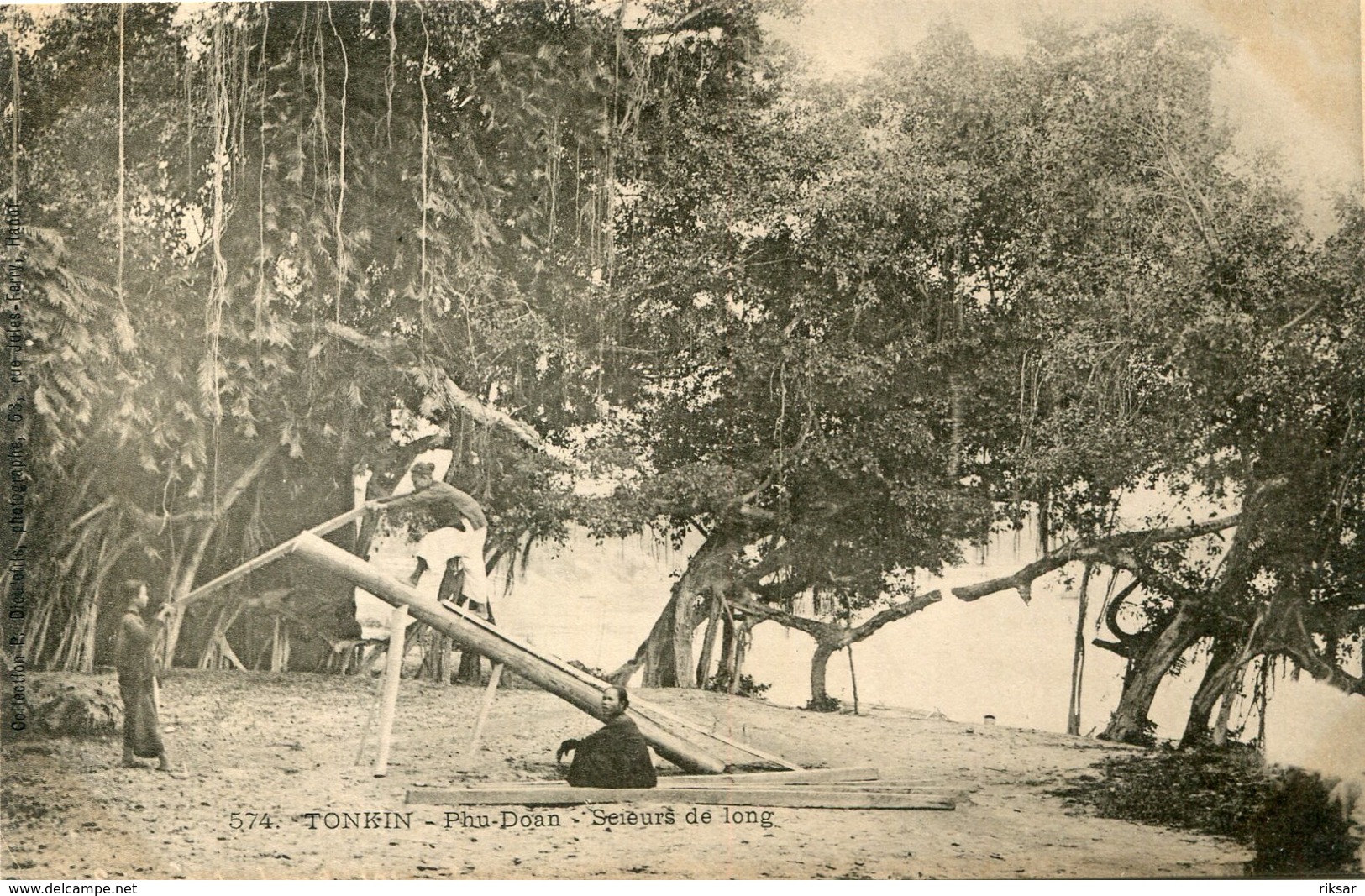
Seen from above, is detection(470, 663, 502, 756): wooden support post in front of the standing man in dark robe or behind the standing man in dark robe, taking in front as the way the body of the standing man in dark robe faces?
in front

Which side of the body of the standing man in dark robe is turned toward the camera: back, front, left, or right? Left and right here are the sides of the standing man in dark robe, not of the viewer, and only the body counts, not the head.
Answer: right

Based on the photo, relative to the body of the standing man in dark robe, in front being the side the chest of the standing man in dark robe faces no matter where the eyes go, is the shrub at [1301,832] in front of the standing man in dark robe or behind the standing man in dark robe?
in front
